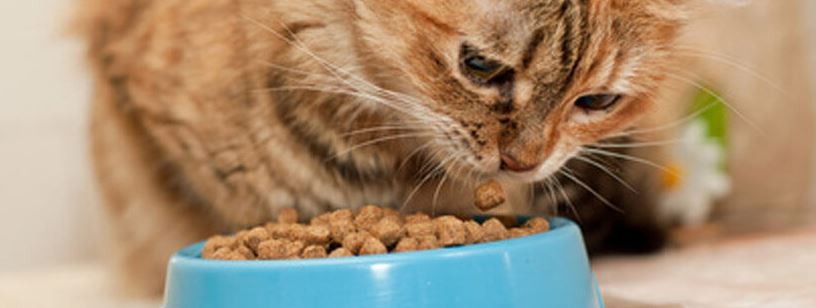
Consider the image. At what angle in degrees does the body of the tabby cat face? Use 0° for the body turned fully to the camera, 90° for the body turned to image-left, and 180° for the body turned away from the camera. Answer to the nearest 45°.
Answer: approximately 315°

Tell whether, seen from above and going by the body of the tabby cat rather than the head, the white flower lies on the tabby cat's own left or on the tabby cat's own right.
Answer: on the tabby cat's own left
